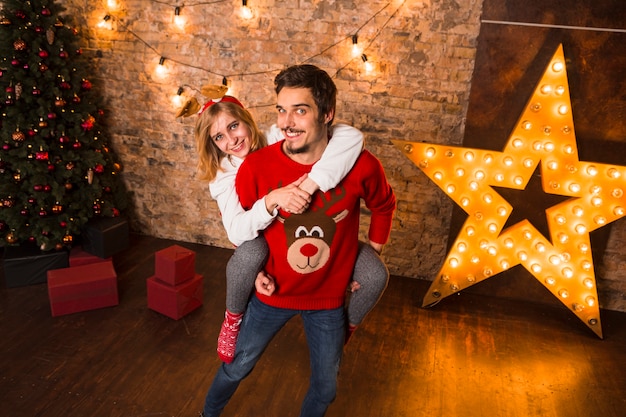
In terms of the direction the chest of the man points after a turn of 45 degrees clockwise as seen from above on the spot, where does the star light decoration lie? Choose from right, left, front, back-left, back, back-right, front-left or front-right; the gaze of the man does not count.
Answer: back

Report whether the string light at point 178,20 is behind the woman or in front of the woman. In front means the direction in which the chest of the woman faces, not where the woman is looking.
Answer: behind

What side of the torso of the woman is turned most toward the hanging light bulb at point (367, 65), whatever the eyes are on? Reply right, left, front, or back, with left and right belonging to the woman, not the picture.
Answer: back

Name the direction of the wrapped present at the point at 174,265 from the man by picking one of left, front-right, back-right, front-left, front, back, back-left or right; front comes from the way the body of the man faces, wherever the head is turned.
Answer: back-right

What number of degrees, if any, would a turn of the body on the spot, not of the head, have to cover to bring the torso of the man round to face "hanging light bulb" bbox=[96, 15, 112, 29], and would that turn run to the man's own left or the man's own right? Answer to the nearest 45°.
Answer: approximately 135° to the man's own right

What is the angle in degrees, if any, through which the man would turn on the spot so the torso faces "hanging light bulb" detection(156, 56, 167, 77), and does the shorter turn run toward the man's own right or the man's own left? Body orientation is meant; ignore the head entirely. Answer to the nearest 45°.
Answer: approximately 135° to the man's own right

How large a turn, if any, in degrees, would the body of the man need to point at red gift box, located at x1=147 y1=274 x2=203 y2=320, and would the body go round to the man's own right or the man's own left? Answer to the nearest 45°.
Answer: approximately 135° to the man's own right

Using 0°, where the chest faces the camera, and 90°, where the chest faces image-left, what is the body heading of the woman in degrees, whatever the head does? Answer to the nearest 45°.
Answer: approximately 0°

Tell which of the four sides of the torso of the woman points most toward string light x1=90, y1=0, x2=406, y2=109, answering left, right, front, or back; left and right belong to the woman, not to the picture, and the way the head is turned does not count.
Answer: back

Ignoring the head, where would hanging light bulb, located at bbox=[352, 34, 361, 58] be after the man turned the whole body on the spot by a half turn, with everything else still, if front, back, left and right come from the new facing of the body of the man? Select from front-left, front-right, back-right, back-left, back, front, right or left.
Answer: front
